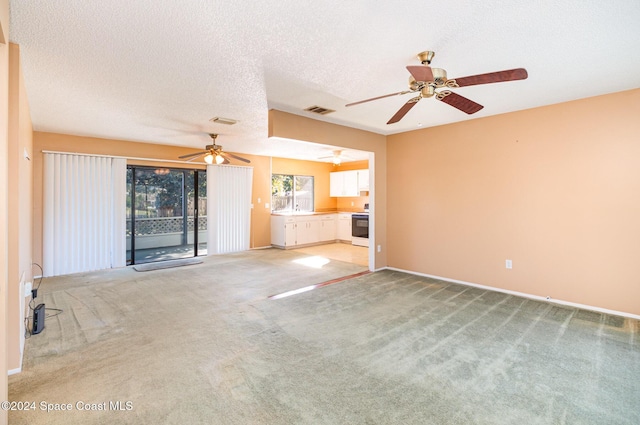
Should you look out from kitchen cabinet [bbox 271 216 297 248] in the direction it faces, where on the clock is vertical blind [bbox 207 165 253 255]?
The vertical blind is roughly at 4 o'clock from the kitchen cabinet.

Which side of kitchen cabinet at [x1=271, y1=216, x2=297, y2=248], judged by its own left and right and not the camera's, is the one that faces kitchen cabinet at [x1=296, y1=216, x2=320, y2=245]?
left

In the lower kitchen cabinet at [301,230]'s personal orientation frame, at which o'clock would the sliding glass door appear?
The sliding glass door is roughly at 4 o'clock from the lower kitchen cabinet.

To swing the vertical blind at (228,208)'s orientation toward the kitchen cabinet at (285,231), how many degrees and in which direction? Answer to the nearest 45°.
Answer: approximately 45° to its left

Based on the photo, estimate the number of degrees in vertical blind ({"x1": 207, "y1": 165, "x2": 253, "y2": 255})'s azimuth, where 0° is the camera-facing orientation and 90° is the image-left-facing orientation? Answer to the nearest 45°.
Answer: approximately 315°

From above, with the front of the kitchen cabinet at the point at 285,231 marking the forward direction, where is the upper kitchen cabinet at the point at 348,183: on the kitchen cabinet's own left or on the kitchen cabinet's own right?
on the kitchen cabinet's own left
